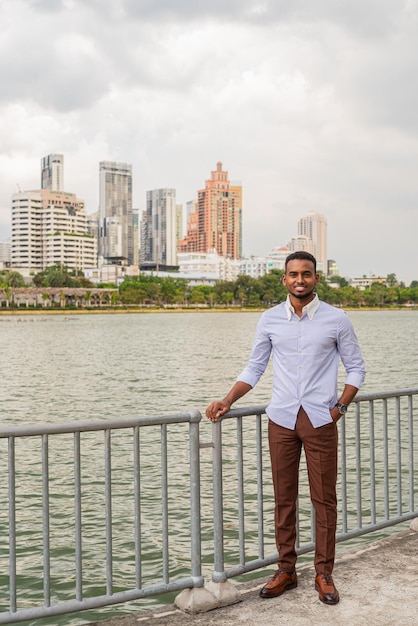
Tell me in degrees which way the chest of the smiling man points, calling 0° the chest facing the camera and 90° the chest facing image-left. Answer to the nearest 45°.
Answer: approximately 0°
